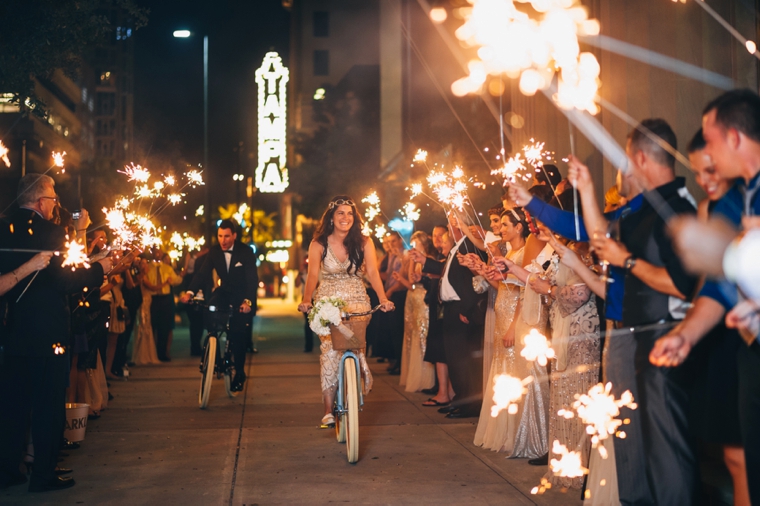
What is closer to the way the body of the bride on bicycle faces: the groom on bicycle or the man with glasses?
the man with glasses

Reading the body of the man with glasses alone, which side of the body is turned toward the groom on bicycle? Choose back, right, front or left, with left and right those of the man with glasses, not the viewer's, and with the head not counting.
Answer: front

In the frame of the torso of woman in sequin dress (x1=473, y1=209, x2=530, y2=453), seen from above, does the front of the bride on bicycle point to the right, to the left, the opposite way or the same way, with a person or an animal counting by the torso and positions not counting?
to the left

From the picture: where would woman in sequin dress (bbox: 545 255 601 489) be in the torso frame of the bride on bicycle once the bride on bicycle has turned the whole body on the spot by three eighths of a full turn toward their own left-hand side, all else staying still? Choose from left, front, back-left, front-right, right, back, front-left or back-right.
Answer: right

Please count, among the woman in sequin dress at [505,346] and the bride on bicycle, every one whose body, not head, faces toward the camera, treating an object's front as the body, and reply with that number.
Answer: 1

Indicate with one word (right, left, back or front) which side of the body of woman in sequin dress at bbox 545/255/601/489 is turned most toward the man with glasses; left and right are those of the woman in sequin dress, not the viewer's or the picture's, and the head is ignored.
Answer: front

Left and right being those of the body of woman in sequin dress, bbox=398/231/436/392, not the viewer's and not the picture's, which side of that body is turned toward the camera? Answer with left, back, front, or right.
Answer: left

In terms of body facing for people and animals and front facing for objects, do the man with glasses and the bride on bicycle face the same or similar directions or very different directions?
very different directions

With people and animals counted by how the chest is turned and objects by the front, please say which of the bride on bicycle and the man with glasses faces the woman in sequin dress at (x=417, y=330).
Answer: the man with glasses

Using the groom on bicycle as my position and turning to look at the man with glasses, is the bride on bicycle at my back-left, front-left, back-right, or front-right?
front-left

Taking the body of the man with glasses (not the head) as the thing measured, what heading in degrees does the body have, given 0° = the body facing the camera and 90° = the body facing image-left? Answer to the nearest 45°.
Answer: approximately 225°

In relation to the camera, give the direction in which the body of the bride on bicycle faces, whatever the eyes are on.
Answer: toward the camera

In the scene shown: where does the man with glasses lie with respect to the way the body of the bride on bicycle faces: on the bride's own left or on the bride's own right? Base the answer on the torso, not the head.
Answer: on the bride's own right

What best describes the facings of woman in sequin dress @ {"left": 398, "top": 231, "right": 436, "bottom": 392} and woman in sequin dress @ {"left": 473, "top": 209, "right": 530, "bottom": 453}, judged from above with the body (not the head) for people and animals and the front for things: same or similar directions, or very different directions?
same or similar directions

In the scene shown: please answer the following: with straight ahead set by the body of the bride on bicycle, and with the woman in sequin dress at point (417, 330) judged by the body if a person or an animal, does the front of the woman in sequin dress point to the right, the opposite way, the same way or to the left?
to the right

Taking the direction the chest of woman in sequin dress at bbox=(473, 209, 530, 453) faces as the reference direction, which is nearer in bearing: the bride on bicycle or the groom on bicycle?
the bride on bicycle

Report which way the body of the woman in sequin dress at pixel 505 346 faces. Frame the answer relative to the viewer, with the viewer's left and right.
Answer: facing to the left of the viewer
